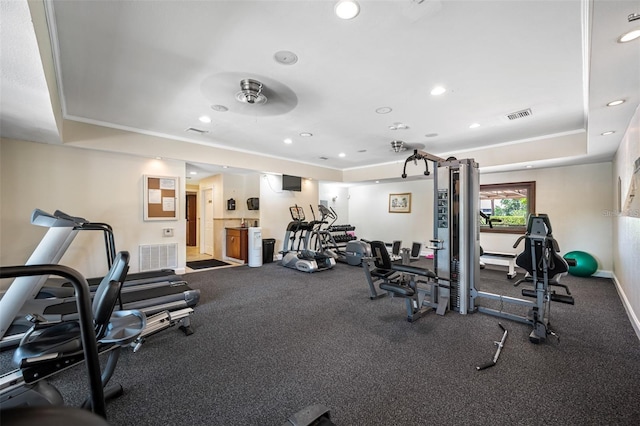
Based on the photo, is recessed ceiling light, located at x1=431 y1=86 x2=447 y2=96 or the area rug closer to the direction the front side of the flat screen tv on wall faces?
the recessed ceiling light

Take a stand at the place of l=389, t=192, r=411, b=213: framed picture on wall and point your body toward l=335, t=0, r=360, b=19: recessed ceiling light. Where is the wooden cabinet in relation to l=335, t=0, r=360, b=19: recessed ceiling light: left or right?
right

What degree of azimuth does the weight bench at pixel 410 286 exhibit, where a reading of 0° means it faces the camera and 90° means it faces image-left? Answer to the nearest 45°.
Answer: approximately 315°

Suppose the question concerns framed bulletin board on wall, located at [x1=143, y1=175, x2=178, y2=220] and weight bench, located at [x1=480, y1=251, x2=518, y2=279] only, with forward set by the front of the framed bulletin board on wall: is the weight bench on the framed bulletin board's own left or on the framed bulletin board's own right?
on the framed bulletin board's own left

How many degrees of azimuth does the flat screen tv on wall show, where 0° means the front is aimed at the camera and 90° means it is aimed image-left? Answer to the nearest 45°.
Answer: approximately 315°
